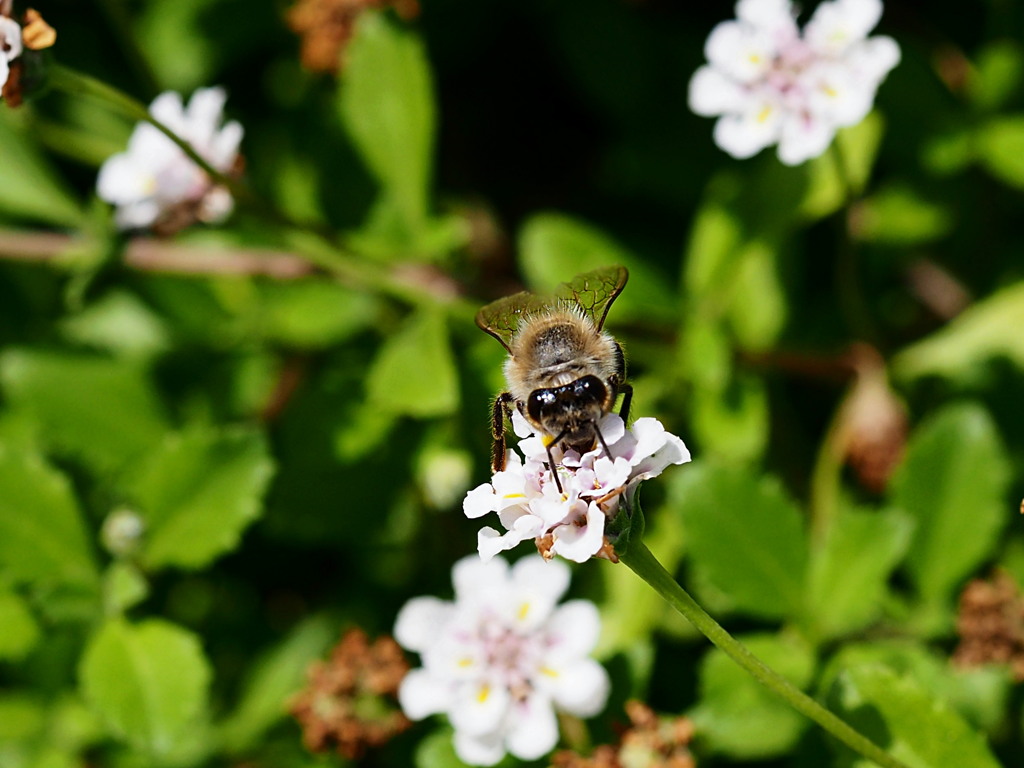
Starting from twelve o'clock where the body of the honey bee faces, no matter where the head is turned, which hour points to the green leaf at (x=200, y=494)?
The green leaf is roughly at 4 o'clock from the honey bee.

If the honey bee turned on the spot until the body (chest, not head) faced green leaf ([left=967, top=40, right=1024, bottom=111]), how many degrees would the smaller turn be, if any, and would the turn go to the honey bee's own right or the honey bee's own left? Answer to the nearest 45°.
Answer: approximately 135° to the honey bee's own left

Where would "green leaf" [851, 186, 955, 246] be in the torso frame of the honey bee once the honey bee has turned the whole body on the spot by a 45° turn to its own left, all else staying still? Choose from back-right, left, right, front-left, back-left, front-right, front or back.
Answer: left

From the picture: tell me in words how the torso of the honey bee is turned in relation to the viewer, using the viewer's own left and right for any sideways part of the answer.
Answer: facing the viewer

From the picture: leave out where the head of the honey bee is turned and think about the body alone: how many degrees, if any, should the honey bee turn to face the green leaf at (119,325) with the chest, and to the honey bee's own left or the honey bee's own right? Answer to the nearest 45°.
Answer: approximately 135° to the honey bee's own right
